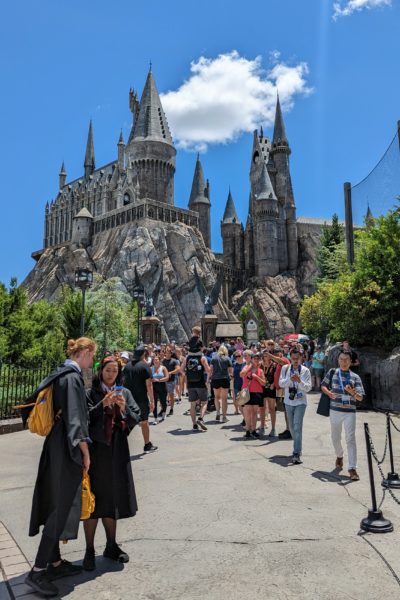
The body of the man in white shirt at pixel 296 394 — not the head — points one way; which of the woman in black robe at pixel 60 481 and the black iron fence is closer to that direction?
the woman in black robe

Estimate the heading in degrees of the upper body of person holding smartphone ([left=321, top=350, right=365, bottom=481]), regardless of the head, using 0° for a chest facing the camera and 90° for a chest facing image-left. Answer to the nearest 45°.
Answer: approximately 0°

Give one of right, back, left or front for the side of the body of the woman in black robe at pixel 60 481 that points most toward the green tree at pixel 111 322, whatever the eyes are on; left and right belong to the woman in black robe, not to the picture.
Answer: left

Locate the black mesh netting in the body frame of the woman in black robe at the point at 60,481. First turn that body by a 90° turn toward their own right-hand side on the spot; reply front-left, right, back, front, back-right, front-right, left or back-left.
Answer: back-left

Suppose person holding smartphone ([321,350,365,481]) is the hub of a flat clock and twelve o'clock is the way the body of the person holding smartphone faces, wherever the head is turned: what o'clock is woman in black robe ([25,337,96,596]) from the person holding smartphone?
The woman in black robe is roughly at 1 o'clock from the person holding smartphone.

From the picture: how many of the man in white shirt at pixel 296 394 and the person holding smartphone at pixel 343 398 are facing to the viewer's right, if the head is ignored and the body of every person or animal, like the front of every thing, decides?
0

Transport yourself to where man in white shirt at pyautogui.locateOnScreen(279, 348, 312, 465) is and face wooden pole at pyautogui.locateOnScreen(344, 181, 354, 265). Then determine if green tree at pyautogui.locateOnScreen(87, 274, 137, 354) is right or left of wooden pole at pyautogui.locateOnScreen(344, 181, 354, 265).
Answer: left

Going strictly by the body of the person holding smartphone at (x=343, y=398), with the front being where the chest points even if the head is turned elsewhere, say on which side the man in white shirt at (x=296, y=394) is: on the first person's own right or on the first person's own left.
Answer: on the first person's own right

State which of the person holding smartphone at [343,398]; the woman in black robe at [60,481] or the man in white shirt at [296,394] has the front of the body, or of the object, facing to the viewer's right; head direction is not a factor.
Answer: the woman in black robe

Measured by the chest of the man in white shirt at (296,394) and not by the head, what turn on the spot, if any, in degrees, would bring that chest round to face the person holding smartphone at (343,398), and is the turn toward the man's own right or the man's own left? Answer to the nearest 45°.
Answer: approximately 45° to the man's own left

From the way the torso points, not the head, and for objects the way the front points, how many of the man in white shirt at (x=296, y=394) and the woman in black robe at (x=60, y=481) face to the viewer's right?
1

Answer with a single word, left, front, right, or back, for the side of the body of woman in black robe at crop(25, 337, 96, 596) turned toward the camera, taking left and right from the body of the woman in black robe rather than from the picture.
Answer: right

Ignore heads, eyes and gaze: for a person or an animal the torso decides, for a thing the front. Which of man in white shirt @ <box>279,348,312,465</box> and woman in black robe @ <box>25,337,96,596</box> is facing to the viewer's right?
the woman in black robe

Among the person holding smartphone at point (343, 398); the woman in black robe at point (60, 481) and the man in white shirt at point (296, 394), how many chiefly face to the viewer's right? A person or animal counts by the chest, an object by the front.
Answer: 1

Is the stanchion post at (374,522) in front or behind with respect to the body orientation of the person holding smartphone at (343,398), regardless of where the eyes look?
in front

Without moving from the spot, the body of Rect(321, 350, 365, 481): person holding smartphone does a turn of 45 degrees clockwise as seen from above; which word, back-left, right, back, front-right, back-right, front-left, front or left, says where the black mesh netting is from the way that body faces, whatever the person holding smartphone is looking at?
back-right
